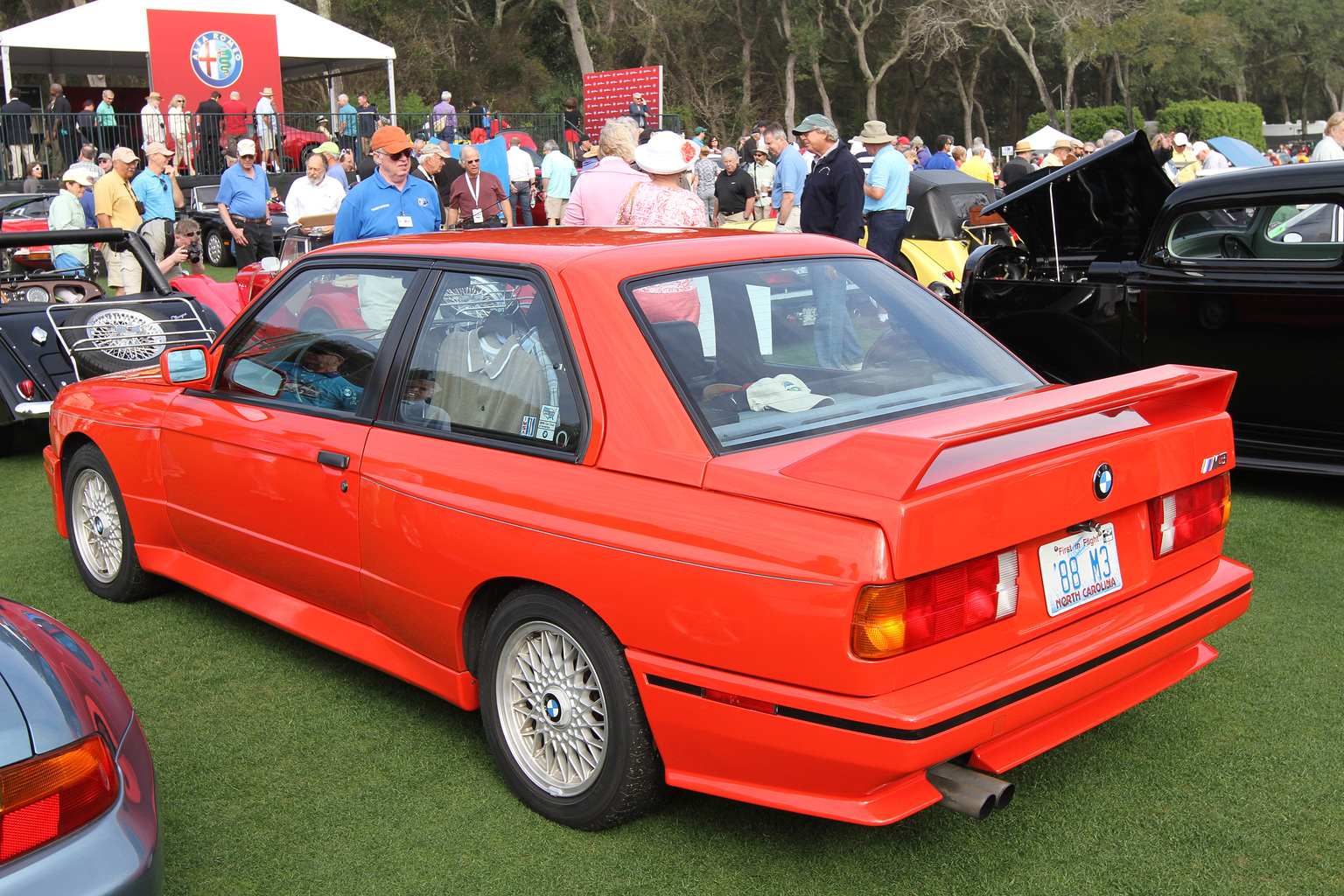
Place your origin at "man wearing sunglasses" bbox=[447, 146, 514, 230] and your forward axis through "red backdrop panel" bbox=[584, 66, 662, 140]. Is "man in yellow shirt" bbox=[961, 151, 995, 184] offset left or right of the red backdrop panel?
right

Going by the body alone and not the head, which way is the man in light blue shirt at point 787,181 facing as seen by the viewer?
to the viewer's left

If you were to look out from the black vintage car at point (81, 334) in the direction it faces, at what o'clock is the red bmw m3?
The red bmw m3 is roughly at 7 o'clock from the black vintage car.

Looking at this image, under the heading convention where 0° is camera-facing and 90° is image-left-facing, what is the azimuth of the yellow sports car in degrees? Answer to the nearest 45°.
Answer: approximately 135°

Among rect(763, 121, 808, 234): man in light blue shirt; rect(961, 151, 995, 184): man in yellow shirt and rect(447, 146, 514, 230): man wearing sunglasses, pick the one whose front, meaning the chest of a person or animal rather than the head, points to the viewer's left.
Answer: the man in light blue shirt

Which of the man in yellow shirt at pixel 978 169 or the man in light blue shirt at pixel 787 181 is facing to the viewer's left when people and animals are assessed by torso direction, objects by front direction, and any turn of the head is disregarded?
the man in light blue shirt

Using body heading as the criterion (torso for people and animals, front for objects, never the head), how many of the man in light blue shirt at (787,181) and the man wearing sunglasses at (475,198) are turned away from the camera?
0
